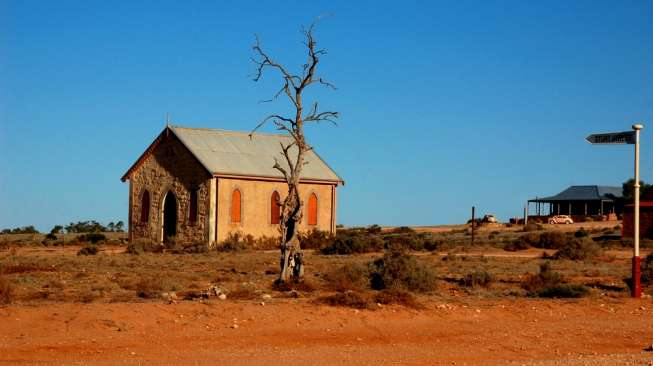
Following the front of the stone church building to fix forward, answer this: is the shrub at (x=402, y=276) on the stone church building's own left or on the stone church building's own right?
on the stone church building's own left

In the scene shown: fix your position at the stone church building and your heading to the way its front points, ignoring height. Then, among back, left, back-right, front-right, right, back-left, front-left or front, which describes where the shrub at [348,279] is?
front-left

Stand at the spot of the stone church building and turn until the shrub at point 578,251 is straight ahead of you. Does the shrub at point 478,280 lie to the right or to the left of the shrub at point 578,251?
right

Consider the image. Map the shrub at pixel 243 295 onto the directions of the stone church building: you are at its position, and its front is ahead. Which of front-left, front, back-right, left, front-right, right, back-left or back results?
front-left

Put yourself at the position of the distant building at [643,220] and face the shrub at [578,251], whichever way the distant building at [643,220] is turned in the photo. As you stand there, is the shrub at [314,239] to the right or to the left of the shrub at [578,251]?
right

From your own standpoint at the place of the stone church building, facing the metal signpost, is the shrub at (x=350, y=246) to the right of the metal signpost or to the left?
left

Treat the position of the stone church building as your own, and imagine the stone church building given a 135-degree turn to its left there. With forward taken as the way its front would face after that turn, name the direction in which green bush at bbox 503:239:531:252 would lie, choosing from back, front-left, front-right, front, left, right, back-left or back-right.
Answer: front

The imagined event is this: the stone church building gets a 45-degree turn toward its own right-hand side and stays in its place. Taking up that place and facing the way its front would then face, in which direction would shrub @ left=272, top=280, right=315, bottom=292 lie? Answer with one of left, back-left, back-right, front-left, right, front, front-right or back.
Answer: left

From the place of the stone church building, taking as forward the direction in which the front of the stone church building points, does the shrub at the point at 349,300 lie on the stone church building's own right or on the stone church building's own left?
on the stone church building's own left

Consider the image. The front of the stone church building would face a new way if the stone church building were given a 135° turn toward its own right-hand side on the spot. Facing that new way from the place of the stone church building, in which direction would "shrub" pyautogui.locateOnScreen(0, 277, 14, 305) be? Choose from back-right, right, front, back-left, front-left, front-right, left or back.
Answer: back
